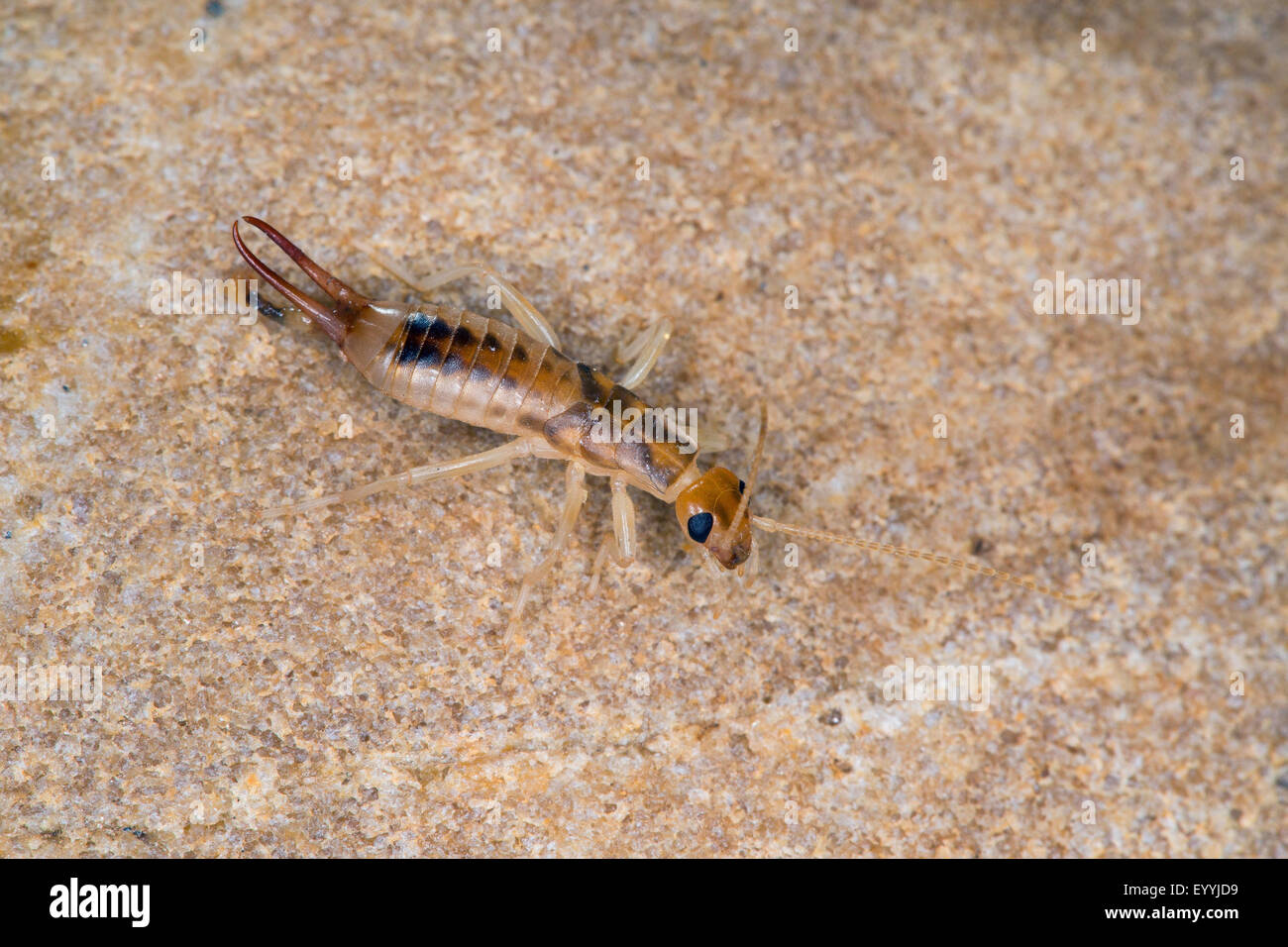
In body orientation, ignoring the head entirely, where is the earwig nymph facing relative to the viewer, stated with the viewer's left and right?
facing the viewer and to the right of the viewer
